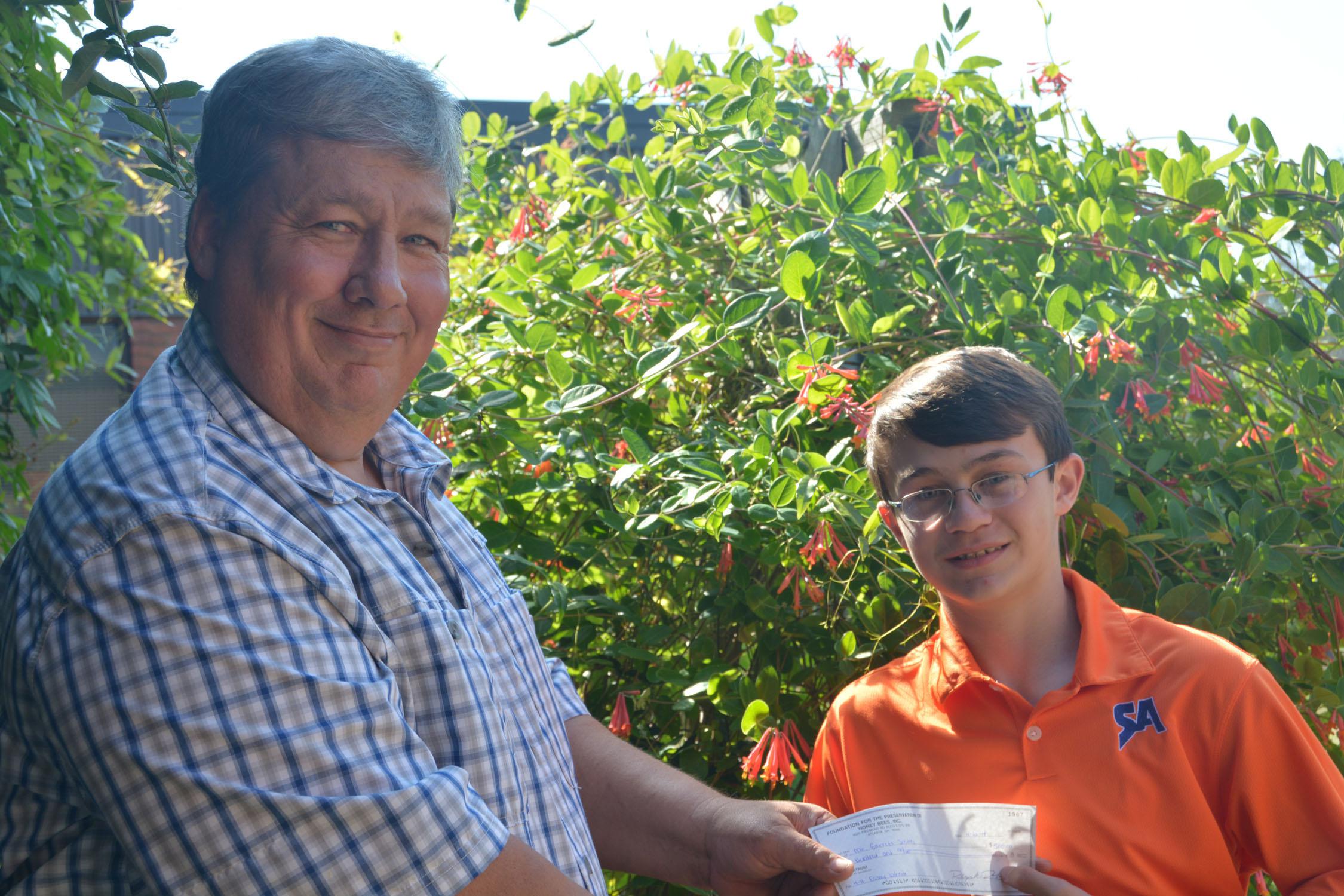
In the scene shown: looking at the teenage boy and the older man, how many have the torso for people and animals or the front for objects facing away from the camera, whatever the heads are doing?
0

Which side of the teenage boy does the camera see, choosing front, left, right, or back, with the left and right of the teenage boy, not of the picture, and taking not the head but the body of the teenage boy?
front

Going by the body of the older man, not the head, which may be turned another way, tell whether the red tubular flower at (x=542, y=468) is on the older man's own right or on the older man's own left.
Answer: on the older man's own left

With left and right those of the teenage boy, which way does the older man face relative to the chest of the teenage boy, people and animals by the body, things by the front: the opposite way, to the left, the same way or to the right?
to the left

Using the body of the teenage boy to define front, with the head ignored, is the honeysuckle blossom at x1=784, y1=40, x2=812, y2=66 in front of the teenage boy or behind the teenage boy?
behind

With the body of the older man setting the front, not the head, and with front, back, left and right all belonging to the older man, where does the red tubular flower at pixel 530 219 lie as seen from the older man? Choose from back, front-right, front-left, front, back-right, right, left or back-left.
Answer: back-left

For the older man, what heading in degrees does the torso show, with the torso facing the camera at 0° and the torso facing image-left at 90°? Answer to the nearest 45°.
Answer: approximately 315°

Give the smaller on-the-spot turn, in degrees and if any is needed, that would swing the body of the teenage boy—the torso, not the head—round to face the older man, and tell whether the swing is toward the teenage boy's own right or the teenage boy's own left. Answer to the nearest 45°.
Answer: approximately 45° to the teenage boy's own right
